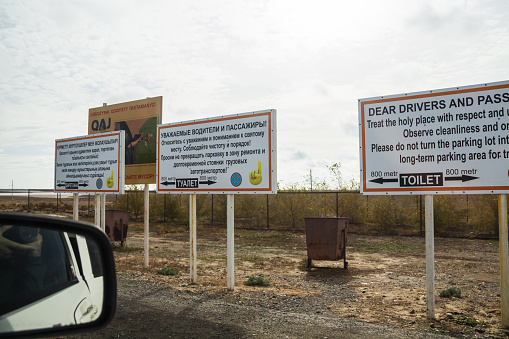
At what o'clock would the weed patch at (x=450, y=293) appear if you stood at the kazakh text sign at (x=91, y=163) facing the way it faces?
The weed patch is roughly at 9 o'clock from the kazakh text sign.

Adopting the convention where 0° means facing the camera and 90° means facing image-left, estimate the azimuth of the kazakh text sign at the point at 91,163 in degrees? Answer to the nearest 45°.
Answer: approximately 45°

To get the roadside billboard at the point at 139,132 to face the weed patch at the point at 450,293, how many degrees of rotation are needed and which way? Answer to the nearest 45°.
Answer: approximately 90° to its left

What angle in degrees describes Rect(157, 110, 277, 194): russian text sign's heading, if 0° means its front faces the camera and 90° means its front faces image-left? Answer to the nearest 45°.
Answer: approximately 45°

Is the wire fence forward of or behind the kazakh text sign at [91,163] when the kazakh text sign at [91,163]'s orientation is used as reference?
behind

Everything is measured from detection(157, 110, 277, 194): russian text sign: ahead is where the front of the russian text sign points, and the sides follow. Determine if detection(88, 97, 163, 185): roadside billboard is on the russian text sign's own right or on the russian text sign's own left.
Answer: on the russian text sign's own right

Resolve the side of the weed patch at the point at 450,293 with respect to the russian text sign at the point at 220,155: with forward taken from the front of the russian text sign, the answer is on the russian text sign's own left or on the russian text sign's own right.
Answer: on the russian text sign's own left

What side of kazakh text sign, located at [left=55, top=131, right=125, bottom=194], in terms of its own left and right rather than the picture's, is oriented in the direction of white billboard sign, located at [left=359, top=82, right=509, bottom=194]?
left
